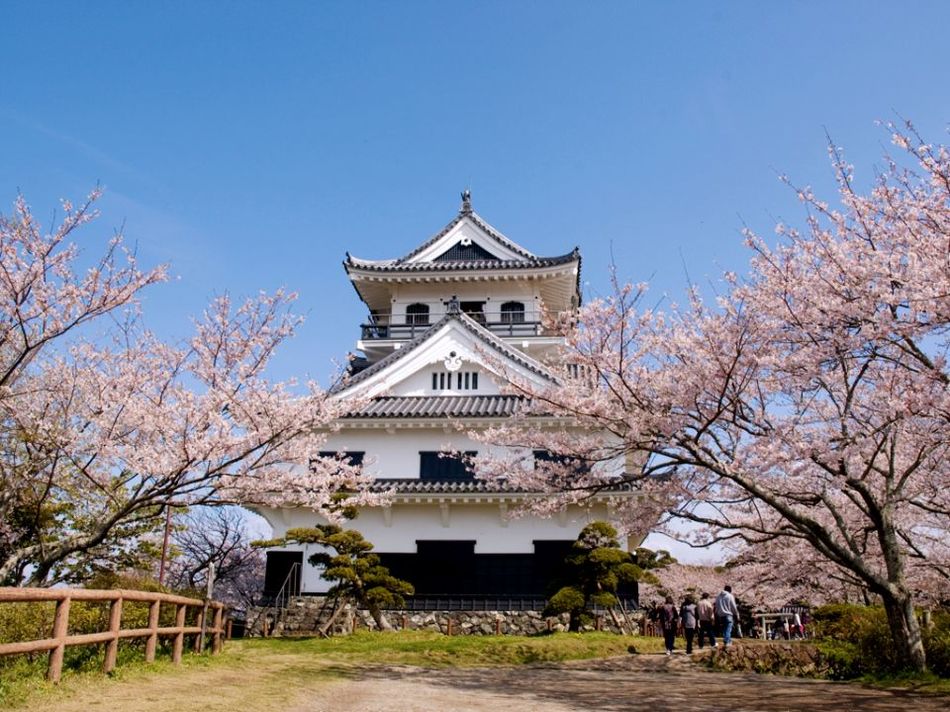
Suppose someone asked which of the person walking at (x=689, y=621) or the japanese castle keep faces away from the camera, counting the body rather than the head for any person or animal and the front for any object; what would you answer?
the person walking

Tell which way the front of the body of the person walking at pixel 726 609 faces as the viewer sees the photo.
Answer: away from the camera

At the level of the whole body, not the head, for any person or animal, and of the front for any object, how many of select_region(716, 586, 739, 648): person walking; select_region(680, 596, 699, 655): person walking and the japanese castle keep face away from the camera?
2

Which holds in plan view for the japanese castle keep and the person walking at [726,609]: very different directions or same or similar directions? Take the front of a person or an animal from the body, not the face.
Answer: very different directions

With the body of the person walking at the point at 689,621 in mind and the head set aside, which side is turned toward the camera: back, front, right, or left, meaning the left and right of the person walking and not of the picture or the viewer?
back

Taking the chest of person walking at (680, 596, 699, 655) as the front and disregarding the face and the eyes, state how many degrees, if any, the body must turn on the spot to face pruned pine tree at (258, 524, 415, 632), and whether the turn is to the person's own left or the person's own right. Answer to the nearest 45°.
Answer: approximately 90° to the person's own left

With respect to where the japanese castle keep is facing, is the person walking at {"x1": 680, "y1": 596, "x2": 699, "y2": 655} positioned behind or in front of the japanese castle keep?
in front

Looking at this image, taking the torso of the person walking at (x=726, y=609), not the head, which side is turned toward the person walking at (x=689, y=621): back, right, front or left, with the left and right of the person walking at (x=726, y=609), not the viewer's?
left
